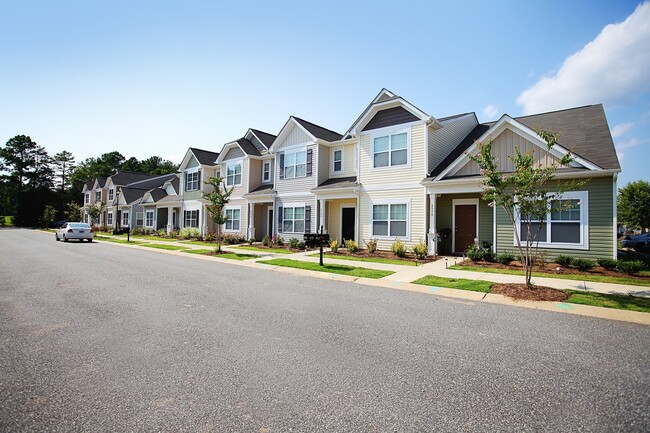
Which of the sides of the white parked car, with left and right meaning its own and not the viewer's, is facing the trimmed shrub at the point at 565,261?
back

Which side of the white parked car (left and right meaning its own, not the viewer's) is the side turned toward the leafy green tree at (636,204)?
back

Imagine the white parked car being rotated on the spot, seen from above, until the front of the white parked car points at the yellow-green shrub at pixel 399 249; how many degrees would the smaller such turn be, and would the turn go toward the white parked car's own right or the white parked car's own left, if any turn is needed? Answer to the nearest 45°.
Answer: approximately 180°

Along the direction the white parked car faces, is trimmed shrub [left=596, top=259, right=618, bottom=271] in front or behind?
behind

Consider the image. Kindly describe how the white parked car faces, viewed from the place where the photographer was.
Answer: facing away from the viewer and to the left of the viewer

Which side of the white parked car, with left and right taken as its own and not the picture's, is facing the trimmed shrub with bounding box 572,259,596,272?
back

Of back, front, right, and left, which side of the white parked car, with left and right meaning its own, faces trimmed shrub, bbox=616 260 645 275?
back

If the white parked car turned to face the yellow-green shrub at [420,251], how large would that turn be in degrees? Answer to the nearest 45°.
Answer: approximately 180°

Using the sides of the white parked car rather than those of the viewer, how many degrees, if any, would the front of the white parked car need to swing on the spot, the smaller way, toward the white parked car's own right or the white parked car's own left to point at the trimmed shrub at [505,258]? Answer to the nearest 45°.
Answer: approximately 180°
